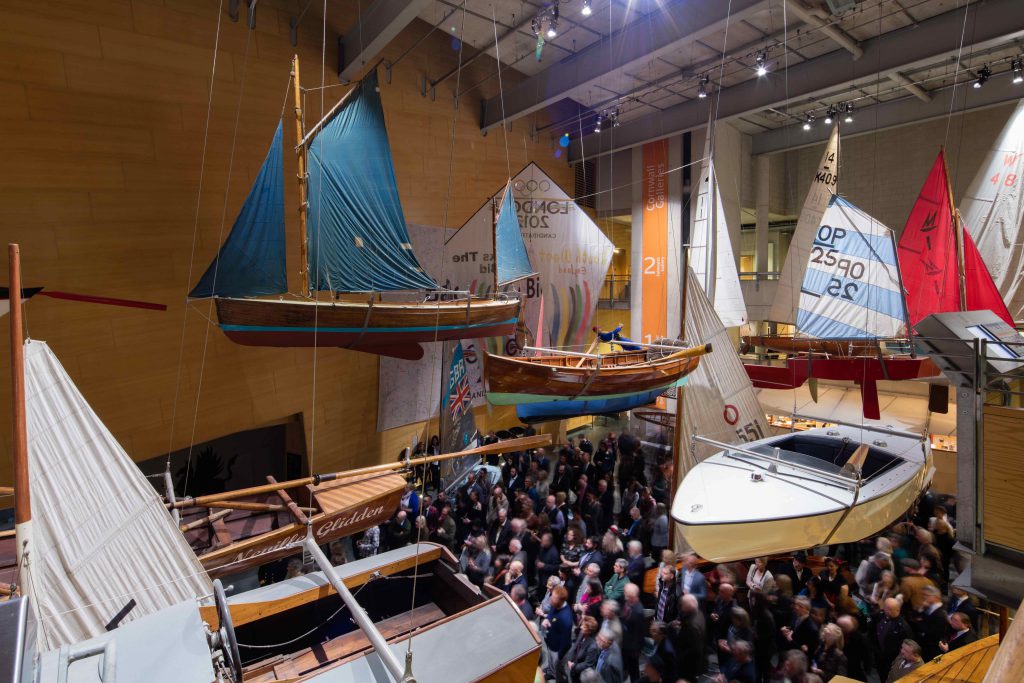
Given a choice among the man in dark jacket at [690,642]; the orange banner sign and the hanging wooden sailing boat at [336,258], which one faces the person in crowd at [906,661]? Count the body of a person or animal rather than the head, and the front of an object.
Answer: the orange banner sign

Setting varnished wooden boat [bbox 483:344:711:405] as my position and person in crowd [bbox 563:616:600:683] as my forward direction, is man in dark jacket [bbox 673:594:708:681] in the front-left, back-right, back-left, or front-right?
front-left

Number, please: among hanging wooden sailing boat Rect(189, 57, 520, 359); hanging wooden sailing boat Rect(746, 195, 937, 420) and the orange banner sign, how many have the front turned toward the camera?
1

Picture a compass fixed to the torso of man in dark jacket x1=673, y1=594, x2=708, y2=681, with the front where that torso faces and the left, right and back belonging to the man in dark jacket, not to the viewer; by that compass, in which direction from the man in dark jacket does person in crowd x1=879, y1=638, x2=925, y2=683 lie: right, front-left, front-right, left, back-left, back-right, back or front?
back-right

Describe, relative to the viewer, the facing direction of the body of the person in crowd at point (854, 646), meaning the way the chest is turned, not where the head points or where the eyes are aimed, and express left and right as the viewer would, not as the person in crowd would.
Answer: facing to the left of the viewer

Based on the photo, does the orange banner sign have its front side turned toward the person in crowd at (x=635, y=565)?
yes

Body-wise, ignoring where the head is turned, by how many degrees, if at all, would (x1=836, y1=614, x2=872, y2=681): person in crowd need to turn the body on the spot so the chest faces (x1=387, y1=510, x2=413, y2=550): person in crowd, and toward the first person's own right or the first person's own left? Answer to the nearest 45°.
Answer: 0° — they already face them

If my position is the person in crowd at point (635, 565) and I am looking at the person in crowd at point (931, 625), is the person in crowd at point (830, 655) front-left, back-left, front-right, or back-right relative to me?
front-right

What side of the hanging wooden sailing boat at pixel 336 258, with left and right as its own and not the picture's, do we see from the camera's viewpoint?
left

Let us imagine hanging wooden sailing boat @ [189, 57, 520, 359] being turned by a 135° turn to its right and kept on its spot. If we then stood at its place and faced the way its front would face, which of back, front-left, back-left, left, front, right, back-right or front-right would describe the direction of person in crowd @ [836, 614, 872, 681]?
right

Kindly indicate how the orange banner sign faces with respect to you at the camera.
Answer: facing the viewer
